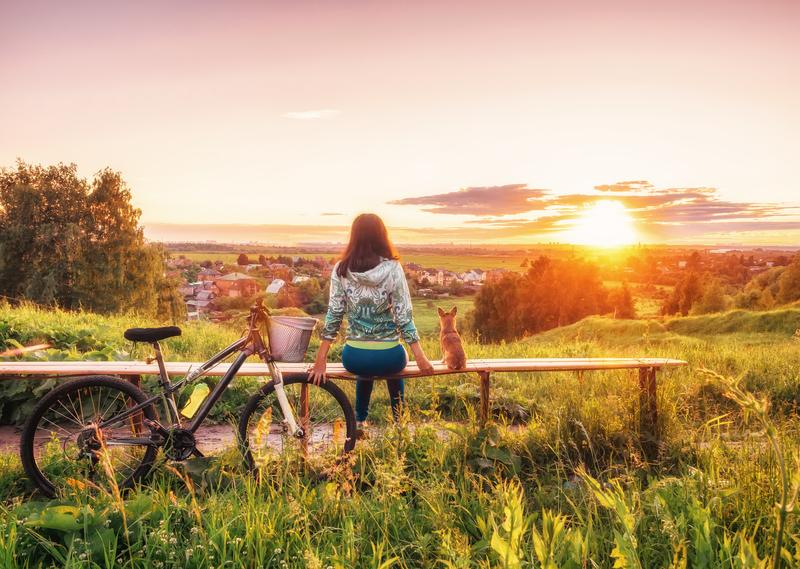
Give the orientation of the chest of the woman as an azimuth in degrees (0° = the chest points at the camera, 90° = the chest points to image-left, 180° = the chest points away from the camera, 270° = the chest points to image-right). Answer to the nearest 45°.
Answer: approximately 180°

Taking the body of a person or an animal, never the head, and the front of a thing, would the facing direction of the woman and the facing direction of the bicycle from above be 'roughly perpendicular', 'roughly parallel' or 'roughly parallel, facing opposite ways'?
roughly perpendicular

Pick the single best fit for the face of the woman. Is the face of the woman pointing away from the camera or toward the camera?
away from the camera

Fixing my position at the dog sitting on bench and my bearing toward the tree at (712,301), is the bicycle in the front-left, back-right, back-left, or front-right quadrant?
back-left

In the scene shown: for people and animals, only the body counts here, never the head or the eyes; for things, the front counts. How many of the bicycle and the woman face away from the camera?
1

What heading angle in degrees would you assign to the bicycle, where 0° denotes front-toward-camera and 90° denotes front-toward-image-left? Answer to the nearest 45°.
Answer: approximately 270°

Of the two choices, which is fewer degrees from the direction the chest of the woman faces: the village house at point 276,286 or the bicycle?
the village house

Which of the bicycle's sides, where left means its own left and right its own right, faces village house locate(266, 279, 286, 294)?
left

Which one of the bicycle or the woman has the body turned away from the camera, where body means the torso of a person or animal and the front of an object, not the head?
the woman
